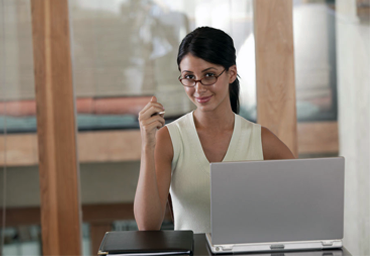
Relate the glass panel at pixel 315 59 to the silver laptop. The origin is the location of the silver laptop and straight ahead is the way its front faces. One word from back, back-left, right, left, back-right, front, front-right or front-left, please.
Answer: front

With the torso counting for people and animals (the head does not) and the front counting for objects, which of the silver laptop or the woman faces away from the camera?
the silver laptop

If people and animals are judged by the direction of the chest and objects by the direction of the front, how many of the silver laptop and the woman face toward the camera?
1

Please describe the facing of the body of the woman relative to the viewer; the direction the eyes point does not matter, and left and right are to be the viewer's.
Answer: facing the viewer

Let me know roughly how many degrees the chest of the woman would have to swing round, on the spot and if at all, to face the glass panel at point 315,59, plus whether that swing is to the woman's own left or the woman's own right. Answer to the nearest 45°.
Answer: approximately 135° to the woman's own left

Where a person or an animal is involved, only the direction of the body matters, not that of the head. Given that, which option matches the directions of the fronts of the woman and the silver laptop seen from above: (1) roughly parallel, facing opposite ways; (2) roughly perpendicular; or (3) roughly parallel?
roughly parallel, facing opposite ways

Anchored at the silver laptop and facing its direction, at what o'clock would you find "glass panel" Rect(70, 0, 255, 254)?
The glass panel is roughly at 11 o'clock from the silver laptop.

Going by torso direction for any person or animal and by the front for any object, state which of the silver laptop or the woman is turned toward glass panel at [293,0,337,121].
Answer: the silver laptop

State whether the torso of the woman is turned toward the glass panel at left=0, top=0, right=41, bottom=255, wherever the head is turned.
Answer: no

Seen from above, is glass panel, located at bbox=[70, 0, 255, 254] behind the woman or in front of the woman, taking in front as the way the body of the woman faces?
behind

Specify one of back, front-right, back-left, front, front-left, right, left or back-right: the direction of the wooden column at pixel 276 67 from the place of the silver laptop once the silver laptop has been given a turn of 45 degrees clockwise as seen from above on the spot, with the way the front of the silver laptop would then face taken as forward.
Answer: front-left

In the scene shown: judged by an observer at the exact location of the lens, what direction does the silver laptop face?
facing away from the viewer

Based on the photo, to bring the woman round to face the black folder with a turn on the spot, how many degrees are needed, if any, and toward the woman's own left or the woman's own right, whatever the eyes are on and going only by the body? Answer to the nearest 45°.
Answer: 0° — they already face it

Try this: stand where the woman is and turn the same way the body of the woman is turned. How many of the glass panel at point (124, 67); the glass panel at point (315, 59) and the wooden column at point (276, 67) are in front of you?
0
